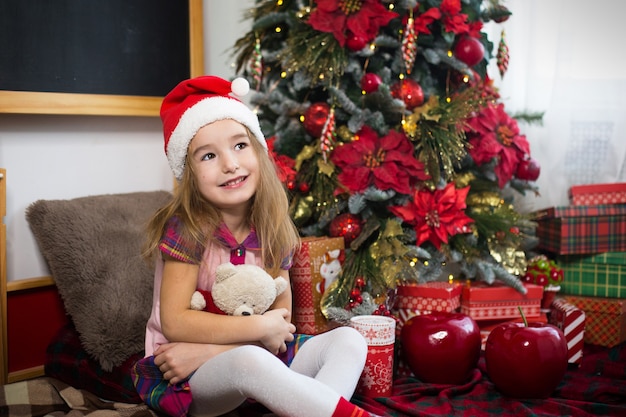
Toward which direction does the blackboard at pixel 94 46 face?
toward the camera

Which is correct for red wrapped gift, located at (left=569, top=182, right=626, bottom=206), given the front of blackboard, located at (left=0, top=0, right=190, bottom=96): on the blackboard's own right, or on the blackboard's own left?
on the blackboard's own left

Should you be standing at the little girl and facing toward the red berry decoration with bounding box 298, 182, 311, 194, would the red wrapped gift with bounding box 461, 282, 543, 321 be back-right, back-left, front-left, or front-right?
front-right

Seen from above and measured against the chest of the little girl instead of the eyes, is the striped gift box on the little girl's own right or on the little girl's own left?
on the little girl's own left

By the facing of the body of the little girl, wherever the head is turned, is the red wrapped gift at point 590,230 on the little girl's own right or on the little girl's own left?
on the little girl's own left

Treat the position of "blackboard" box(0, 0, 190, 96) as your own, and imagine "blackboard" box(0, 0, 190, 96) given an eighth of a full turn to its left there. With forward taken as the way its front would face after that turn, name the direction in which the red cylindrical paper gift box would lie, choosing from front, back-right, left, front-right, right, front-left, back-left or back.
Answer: front

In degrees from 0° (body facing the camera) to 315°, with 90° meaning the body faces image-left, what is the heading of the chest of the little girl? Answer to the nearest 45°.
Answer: approximately 315°

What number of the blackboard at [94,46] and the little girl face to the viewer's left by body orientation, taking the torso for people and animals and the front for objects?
0

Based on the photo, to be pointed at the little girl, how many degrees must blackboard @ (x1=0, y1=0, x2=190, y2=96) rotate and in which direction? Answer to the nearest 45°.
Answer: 0° — it already faces them
